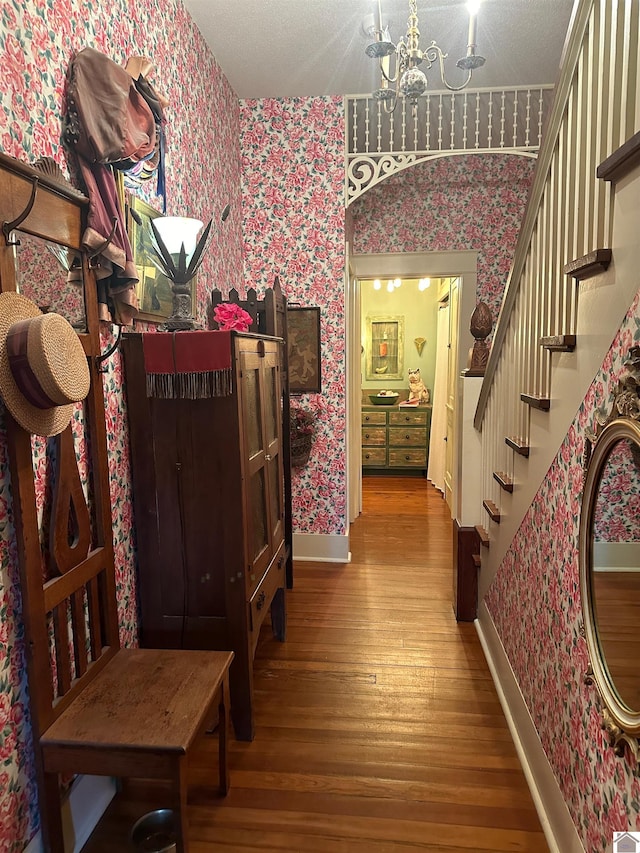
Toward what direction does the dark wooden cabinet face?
to the viewer's right

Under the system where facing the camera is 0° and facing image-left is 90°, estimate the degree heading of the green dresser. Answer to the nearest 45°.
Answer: approximately 0°

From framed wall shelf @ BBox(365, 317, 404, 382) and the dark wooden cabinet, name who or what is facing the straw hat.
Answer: the framed wall shelf

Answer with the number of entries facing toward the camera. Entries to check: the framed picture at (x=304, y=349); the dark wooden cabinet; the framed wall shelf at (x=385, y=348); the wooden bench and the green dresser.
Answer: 3

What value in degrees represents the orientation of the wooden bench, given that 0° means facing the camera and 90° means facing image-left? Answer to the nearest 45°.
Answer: approximately 270°

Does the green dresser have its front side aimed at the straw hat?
yes

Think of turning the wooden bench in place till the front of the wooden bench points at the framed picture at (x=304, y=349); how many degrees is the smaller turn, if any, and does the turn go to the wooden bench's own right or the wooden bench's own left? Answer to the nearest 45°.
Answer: approximately 45° to the wooden bench's own left

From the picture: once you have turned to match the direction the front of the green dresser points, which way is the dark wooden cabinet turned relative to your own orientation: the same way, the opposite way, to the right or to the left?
to the left

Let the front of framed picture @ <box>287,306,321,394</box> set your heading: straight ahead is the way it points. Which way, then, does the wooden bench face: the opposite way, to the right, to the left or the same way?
to the left
